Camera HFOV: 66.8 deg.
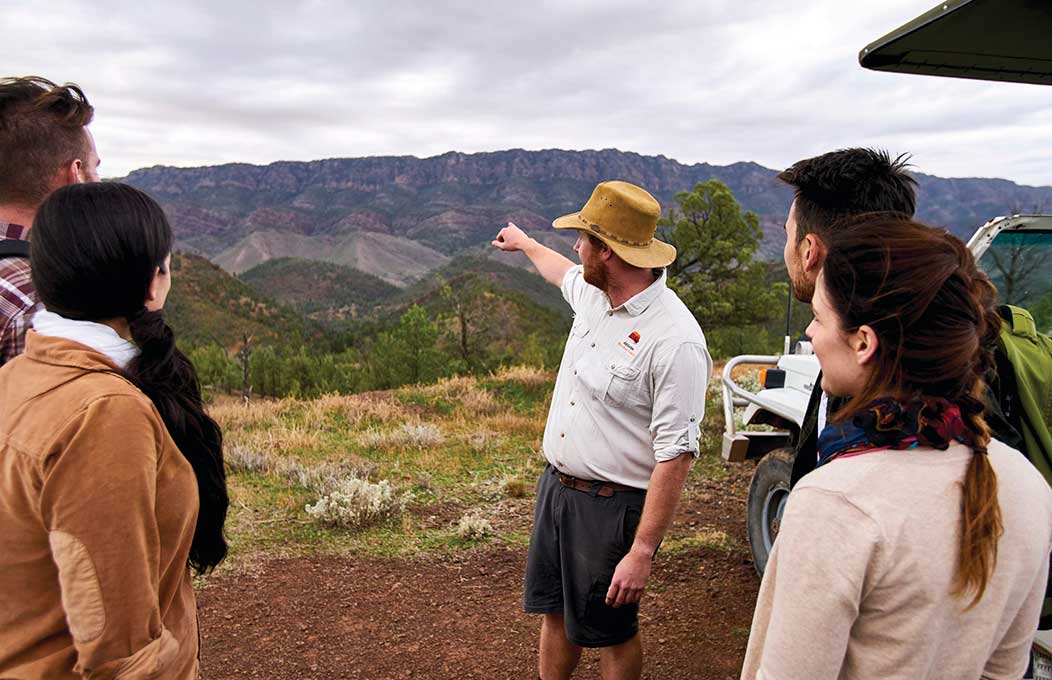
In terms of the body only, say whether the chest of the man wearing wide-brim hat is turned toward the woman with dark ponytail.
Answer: yes

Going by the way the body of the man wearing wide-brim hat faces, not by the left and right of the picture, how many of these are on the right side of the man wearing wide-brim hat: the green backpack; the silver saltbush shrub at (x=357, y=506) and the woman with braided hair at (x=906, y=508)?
1

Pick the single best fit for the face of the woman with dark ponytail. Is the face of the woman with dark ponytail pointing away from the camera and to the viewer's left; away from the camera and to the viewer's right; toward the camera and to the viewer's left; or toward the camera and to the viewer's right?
away from the camera and to the viewer's right

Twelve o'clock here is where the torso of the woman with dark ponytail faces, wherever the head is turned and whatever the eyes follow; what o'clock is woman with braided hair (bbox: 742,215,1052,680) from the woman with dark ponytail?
The woman with braided hair is roughly at 3 o'clock from the woman with dark ponytail.

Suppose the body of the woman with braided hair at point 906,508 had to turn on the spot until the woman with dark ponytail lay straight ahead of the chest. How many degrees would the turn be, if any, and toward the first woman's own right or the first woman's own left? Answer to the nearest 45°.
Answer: approximately 45° to the first woman's own left

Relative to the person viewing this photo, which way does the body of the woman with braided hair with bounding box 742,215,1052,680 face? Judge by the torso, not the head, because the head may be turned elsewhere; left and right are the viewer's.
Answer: facing away from the viewer and to the left of the viewer

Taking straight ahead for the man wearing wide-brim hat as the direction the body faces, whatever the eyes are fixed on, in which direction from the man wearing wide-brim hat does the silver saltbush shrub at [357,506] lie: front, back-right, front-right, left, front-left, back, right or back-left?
right

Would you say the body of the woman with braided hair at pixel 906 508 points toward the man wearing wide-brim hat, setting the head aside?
yes

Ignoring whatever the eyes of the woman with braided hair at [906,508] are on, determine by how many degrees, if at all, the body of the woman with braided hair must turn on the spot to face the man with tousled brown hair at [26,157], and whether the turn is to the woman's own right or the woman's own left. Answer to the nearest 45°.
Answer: approximately 45° to the woman's own left

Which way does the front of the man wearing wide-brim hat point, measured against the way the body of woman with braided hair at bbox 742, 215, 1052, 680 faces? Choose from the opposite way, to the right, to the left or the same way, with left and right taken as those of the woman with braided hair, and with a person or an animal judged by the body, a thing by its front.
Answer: to the left

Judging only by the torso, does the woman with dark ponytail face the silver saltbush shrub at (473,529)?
yes

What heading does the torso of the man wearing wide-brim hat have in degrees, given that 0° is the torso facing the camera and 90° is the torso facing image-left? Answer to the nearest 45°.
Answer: approximately 45°

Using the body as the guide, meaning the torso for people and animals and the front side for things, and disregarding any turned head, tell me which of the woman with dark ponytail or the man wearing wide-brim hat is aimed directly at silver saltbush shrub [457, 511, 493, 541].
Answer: the woman with dark ponytail

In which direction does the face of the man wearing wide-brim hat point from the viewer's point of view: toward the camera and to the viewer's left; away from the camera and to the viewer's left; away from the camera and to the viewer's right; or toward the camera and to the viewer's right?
away from the camera and to the viewer's left

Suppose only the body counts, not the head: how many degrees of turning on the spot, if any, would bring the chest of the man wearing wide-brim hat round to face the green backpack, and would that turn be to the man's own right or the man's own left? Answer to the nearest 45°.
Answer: approximately 90° to the man's own left
